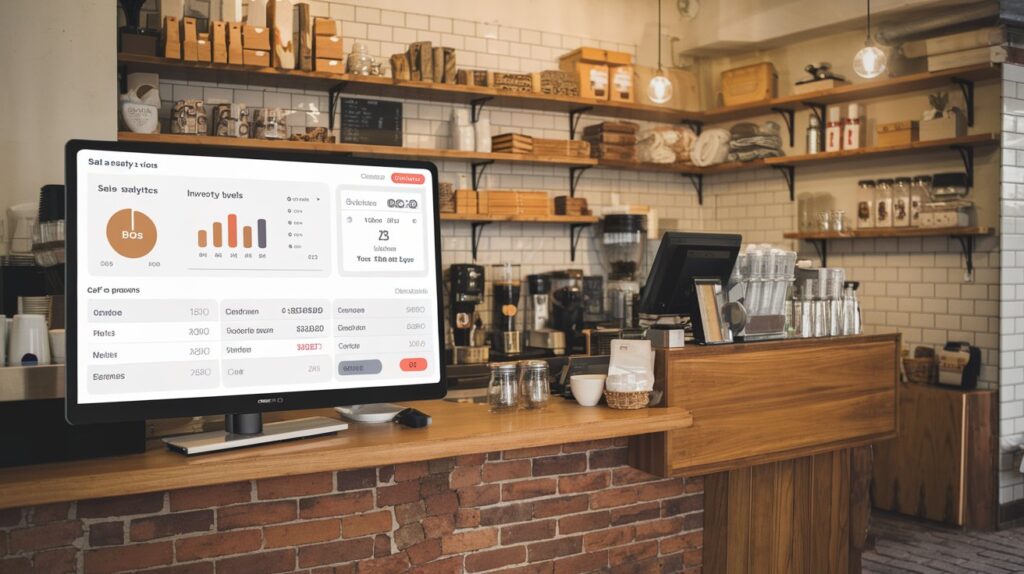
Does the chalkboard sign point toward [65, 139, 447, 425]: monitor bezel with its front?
yes

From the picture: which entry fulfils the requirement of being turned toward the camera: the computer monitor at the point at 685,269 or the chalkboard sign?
the chalkboard sign

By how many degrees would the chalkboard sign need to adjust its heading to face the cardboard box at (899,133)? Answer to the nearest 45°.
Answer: approximately 90° to its left

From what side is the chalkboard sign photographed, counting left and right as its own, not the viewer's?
front

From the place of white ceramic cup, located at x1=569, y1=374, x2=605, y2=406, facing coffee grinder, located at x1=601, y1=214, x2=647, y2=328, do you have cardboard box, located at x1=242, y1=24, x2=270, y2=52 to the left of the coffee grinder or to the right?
left

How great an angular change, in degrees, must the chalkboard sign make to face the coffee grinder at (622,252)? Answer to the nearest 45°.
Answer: approximately 90° to its left

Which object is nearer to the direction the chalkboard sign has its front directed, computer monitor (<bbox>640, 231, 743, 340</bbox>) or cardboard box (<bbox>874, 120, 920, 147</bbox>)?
the computer monitor

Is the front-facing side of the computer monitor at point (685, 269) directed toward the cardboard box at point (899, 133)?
no

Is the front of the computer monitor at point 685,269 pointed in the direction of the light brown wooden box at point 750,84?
no
